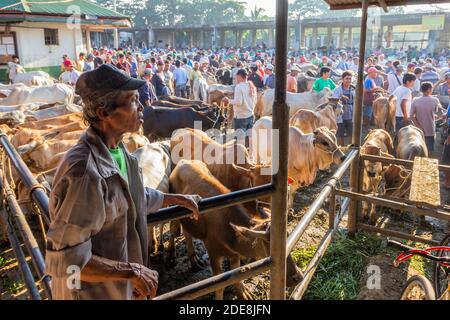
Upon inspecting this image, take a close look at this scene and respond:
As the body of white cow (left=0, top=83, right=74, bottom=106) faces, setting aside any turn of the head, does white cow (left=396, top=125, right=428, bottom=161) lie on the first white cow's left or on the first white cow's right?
on the first white cow's left

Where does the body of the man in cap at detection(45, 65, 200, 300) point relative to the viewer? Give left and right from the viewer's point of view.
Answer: facing to the right of the viewer

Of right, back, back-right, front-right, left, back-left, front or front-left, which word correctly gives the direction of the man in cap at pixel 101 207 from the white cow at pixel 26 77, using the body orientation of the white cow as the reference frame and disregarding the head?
left

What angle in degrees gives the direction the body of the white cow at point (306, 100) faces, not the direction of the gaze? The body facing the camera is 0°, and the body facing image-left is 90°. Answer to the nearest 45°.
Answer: approximately 270°

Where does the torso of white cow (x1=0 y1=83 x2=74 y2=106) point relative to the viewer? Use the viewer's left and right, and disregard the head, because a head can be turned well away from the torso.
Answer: facing to the left of the viewer

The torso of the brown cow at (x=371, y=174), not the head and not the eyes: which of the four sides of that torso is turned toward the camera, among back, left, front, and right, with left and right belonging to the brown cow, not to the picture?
front

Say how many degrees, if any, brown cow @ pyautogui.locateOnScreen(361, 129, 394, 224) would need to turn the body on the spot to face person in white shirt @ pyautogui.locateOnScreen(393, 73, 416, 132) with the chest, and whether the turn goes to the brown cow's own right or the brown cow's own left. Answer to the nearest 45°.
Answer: approximately 180°

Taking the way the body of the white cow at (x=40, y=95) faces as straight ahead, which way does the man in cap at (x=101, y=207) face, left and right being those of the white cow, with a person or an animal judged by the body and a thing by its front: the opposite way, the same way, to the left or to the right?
the opposite way

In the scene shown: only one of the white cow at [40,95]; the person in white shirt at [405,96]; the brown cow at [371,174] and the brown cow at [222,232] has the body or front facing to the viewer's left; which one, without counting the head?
the white cow

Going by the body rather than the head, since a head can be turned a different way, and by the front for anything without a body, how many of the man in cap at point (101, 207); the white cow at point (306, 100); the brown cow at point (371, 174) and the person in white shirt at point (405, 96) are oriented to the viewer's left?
0

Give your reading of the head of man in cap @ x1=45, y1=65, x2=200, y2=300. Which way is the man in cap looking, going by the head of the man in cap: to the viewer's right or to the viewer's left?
to the viewer's right

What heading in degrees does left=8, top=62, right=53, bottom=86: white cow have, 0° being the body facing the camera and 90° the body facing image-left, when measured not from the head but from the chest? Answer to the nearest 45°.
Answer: approximately 90°

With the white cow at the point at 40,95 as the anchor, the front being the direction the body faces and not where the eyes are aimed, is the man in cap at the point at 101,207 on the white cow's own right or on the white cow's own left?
on the white cow's own left

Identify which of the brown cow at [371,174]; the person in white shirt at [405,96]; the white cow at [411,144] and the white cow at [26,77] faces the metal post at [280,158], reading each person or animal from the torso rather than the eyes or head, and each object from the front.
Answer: the brown cow at [371,174]
